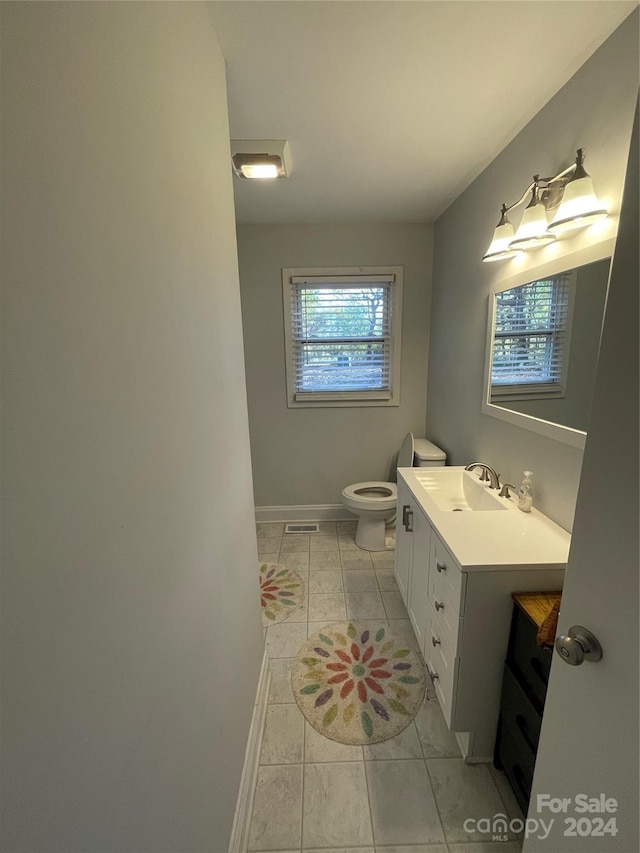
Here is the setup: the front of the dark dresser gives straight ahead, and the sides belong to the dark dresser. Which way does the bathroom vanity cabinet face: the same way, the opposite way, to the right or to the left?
the same way

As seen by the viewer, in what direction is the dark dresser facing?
to the viewer's left

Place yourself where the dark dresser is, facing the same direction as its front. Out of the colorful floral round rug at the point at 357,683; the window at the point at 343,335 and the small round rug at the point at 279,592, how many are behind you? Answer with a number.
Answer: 0

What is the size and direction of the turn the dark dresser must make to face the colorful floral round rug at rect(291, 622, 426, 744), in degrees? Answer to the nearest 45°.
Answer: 0° — it already faces it

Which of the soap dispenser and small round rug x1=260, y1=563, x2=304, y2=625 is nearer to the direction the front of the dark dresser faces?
the small round rug

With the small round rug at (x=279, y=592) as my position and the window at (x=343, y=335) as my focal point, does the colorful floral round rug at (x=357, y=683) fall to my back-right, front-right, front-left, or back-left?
back-right

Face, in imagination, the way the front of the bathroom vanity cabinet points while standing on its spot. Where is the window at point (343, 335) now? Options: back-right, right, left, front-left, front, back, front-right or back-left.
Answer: front-right

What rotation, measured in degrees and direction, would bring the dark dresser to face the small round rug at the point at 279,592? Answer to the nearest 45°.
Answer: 0° — it already faces it

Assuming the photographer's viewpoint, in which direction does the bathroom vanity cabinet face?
facing to the left of the viewer
